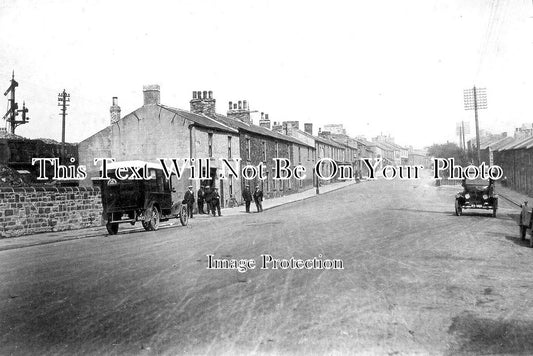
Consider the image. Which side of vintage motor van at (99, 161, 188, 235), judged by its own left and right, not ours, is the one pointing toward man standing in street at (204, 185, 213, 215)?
front

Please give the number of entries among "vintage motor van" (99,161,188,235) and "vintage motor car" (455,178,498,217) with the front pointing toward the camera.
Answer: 1

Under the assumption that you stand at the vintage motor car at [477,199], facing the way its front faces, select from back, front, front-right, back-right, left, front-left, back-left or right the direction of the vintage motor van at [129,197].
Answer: front-right

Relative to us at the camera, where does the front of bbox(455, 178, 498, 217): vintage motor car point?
facing the viewer

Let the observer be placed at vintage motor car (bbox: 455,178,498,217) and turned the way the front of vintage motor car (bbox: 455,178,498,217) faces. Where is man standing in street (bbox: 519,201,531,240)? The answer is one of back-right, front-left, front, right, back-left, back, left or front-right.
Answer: front

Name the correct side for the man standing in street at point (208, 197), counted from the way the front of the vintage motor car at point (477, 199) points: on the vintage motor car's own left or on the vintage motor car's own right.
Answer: on the vintage motor car's own right

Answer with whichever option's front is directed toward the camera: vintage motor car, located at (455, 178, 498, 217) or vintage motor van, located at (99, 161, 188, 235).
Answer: vintage motor car, located at (455, 178, 498, 217)

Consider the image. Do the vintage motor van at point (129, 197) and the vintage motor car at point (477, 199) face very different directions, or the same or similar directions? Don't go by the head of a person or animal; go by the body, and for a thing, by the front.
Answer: very different directions
